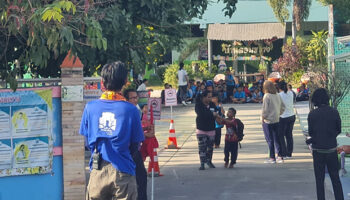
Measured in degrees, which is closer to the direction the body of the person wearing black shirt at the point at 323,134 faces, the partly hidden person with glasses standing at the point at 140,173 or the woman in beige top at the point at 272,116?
the woman in beige top

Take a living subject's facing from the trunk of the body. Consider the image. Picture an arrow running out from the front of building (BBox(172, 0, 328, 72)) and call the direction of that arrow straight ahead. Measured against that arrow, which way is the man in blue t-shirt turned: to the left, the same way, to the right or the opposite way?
the opposite way

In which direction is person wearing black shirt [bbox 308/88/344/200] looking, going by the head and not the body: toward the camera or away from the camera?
away from the camera

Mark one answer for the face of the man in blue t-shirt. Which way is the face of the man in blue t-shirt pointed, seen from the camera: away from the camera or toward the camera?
away from the camera

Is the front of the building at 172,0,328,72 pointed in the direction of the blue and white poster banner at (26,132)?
yes

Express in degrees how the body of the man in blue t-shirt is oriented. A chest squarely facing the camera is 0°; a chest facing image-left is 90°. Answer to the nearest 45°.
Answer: approximately 180°

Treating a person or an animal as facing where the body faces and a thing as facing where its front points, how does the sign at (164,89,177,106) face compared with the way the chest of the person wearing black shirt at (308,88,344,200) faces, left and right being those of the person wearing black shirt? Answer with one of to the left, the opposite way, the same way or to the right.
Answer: the opposite way

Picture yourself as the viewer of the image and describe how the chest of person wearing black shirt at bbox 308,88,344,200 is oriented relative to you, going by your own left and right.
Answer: facing away from the viewer
